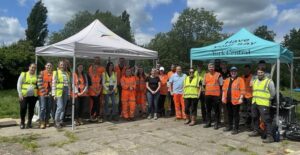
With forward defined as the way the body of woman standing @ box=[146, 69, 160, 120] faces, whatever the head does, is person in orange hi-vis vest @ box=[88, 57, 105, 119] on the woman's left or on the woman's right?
on the woman's right

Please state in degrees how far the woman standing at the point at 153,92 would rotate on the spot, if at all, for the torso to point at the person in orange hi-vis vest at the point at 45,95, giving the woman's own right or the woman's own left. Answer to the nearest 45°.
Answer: approximately 45° to the woman's own right

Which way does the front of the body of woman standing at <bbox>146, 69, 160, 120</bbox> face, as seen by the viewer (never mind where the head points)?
toward the camera

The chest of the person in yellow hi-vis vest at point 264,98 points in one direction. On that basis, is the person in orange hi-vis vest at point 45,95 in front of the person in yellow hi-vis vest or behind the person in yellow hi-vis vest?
in front

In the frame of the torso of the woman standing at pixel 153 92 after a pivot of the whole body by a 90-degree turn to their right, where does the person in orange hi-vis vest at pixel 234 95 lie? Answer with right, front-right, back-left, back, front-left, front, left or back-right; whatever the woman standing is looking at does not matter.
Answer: back-left

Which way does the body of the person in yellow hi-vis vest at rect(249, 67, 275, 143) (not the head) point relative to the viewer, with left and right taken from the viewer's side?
facing the viewer and to the left of the viewer

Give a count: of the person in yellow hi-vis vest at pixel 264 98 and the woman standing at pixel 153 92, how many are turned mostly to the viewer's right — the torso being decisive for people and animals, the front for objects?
0

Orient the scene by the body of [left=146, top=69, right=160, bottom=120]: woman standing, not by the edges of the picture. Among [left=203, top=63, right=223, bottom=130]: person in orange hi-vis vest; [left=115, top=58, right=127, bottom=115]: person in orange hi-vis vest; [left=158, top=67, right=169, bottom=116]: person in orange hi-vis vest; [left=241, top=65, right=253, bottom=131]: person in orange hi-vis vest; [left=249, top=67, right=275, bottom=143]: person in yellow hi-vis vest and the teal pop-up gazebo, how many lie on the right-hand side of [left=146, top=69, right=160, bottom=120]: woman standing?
1
